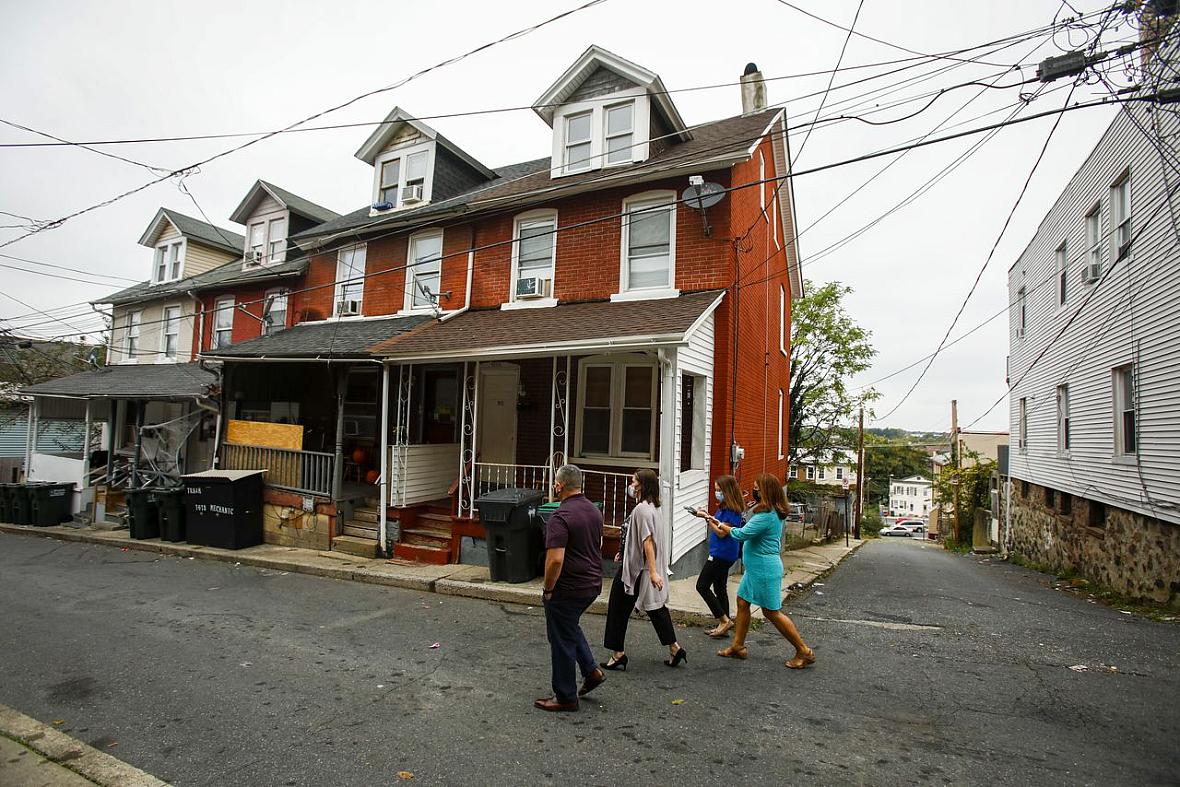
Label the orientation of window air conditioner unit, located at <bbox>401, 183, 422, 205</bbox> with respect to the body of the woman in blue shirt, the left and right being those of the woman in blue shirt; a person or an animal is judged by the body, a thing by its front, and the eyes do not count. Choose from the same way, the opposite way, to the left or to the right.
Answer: to the left

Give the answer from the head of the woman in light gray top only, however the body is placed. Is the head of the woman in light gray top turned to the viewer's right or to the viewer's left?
to the viewer's left

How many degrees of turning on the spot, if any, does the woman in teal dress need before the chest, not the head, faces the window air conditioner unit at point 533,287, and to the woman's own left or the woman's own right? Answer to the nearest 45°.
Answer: approximately 45° to the woman's own right

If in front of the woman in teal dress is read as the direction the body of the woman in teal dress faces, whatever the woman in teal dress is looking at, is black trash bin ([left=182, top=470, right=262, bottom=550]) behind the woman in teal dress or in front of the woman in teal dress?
in front

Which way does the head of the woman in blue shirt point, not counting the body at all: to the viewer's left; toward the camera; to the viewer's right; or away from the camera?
to the viewer's left

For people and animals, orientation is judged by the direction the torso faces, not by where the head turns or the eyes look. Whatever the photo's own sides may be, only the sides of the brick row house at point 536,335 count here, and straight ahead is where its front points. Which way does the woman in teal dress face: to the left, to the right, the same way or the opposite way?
to the right

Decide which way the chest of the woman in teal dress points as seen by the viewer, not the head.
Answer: to the viewer's left

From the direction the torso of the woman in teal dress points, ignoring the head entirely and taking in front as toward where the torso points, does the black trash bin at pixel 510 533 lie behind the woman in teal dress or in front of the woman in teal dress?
in front

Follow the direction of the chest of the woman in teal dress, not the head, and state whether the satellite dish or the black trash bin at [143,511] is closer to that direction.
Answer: the black trash bin

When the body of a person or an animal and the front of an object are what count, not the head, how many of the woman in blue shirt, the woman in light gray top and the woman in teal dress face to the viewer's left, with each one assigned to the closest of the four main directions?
3

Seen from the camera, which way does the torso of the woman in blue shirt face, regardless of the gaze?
to the viewer's left

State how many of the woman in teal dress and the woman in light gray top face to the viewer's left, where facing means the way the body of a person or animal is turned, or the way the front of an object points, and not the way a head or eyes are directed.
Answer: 2

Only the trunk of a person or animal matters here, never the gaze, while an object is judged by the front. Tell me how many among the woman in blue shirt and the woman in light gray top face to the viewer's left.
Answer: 2

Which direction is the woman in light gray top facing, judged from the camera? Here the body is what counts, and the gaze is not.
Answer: to the viewer's left

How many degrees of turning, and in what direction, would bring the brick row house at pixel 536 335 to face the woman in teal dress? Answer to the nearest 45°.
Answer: approximately 45° to its left
